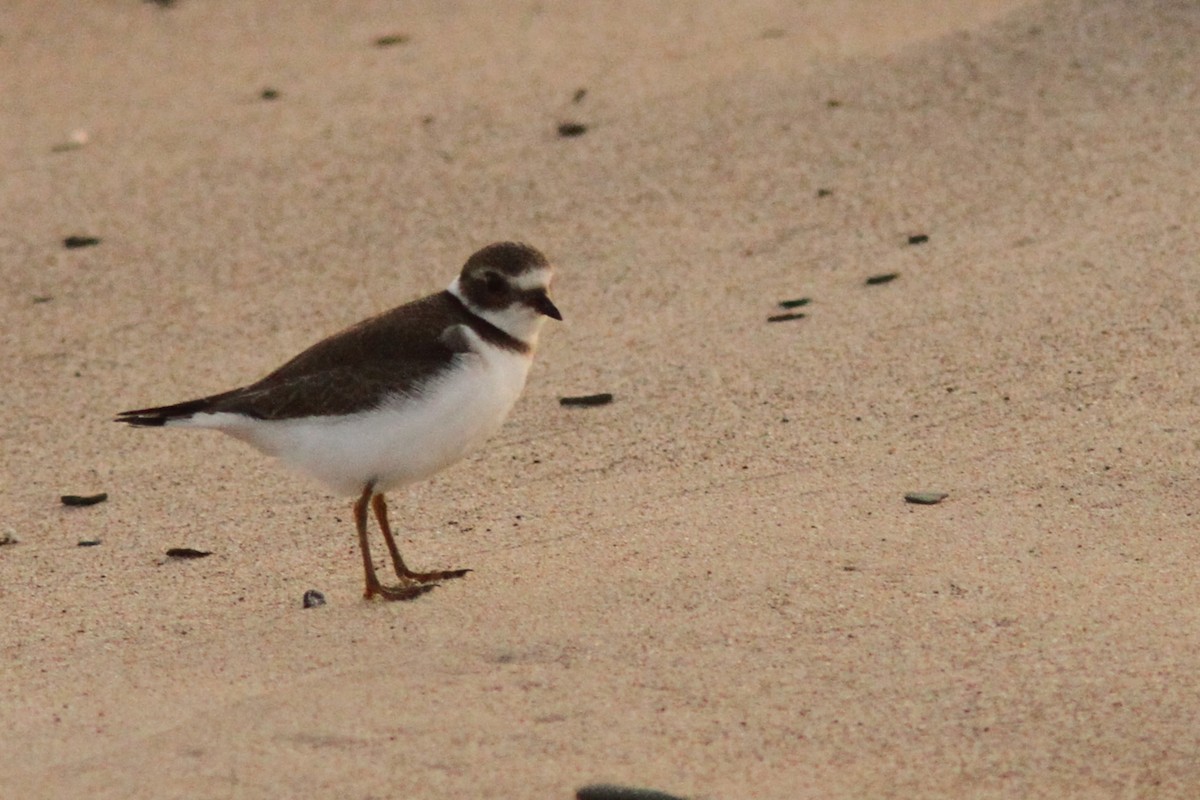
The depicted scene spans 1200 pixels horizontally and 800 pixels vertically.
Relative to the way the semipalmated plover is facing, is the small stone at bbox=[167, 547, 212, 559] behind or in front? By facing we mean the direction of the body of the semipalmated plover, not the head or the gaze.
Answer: behind

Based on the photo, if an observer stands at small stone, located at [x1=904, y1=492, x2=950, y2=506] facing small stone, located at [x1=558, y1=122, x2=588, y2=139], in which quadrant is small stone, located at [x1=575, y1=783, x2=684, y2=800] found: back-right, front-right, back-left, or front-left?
back-left

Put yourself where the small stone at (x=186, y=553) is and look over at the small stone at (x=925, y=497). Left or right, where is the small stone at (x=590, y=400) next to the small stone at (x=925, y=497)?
left

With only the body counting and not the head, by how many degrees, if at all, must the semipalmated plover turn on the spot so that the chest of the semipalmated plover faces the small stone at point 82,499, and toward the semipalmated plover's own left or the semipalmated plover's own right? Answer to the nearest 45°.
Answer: approximately 135° to the semipalmated plover's own left

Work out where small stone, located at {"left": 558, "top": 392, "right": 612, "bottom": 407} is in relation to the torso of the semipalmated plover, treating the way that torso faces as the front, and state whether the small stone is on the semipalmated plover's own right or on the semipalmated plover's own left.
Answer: on the semipalmated plover's own left

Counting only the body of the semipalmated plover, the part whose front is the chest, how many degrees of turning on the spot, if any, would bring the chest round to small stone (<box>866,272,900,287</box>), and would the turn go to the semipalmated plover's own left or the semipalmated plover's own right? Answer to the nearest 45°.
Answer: approximately 45° to the semipalmated plover's own left

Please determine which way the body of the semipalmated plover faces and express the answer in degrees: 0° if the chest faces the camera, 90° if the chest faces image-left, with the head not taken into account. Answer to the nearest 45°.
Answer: approximately 270°

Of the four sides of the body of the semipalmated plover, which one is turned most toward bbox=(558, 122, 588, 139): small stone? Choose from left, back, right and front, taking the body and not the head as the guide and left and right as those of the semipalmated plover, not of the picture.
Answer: left

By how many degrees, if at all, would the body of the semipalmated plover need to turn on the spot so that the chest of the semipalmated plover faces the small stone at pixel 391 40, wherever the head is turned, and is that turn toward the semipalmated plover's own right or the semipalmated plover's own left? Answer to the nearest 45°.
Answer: approximately 90° to the semipalmated plover's own left
